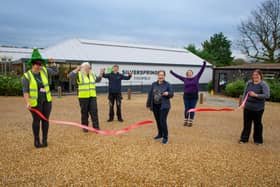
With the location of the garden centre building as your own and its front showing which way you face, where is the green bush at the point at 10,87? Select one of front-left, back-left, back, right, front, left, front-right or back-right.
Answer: front-right

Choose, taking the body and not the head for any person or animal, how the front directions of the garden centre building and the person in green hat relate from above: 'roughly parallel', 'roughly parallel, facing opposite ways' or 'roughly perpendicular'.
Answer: roughly parallel

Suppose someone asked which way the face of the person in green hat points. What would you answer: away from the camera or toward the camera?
toward the camera

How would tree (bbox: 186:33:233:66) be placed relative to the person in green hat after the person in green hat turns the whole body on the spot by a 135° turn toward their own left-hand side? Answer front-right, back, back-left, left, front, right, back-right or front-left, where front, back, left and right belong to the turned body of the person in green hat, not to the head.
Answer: front

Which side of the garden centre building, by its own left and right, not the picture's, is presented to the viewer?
front

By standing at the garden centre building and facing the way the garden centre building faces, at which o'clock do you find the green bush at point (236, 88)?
The green bush is roughly at 10 o'clock from the garden centre building.

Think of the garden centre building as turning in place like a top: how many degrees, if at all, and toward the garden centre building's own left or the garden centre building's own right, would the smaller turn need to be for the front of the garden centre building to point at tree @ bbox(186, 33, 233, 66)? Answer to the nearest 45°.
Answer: approximately 135° to the garden centre building's own left

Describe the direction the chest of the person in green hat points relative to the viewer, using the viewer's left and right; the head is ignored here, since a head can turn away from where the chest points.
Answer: facing the viewer

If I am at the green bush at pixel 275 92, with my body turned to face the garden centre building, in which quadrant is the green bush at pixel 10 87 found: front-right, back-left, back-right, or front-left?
front-left

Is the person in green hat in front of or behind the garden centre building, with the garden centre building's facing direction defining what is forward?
in front

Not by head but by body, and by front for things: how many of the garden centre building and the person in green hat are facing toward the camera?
2

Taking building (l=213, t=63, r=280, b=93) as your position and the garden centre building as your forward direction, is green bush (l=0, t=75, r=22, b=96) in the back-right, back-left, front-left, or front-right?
front-left

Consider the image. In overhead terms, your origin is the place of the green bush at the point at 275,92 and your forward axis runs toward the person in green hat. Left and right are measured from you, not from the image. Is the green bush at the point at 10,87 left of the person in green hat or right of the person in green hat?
right
